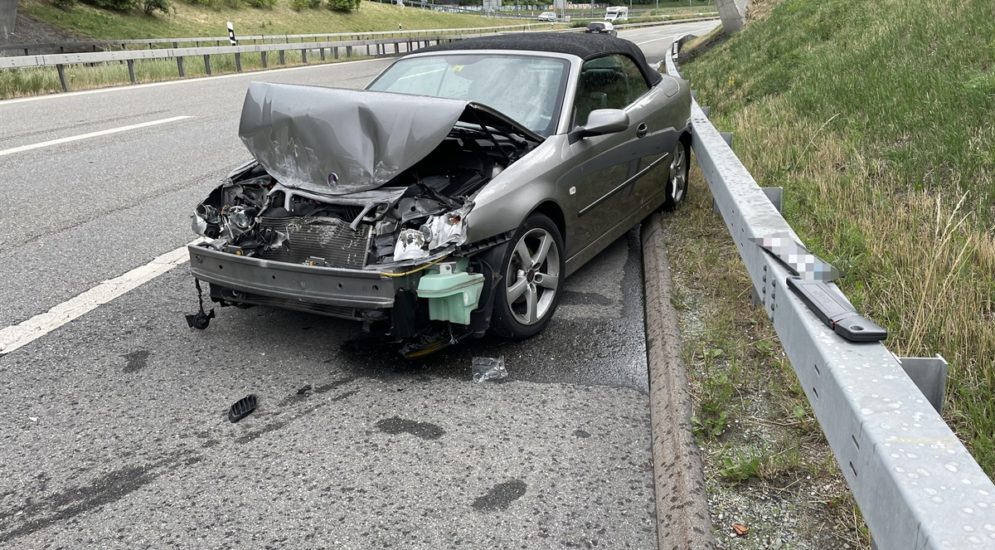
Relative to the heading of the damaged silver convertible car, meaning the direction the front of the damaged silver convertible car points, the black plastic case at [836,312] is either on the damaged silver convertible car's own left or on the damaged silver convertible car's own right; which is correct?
on the damaged silver convertible car's own left

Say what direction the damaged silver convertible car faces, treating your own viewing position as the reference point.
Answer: facing the viewer and to the left of the viewer

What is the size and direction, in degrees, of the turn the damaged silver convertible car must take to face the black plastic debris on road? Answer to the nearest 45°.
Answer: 0° — it already faces it

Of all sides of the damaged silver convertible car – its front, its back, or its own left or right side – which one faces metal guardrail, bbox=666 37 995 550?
left

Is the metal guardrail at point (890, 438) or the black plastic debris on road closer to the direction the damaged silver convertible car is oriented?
the black plastic debris on road
